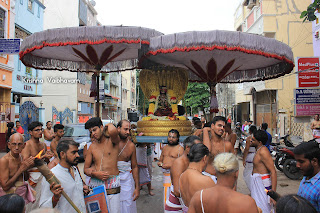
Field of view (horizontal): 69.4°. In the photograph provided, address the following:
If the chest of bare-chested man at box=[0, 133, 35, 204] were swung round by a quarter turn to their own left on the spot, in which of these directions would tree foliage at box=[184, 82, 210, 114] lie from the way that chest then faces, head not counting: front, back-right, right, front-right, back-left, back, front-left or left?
front

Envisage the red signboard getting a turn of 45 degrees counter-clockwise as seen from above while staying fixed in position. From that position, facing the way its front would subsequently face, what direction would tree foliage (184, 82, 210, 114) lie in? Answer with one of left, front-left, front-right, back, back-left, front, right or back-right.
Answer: back

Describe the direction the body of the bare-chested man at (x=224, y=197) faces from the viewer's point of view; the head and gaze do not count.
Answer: away from the camera

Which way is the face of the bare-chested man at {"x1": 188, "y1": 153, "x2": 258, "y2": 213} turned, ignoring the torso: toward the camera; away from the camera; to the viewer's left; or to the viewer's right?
away from the camera

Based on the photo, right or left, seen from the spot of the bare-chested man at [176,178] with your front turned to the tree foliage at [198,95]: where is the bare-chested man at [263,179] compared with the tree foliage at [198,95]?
right

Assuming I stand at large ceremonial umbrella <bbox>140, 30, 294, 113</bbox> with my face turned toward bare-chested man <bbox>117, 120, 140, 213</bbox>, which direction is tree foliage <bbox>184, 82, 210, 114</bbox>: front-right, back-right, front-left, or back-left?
back-right

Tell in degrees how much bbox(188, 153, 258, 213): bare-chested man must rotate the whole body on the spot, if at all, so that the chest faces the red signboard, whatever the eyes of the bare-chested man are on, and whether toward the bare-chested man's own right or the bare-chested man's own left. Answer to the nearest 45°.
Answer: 0° — they already face it

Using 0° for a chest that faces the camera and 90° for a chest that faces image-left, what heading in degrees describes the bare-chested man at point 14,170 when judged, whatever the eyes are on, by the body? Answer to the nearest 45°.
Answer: approximately 315°

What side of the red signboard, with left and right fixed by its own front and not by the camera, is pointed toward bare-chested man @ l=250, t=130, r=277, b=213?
front

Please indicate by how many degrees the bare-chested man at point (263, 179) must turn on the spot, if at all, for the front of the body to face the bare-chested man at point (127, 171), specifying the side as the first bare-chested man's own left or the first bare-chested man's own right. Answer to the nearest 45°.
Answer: approximately 45° to the first bare-chested man's own left

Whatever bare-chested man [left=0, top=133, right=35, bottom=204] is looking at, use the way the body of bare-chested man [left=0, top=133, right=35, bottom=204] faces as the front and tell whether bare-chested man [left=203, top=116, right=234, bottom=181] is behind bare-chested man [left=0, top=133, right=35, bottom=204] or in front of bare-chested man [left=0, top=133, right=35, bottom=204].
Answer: in front
